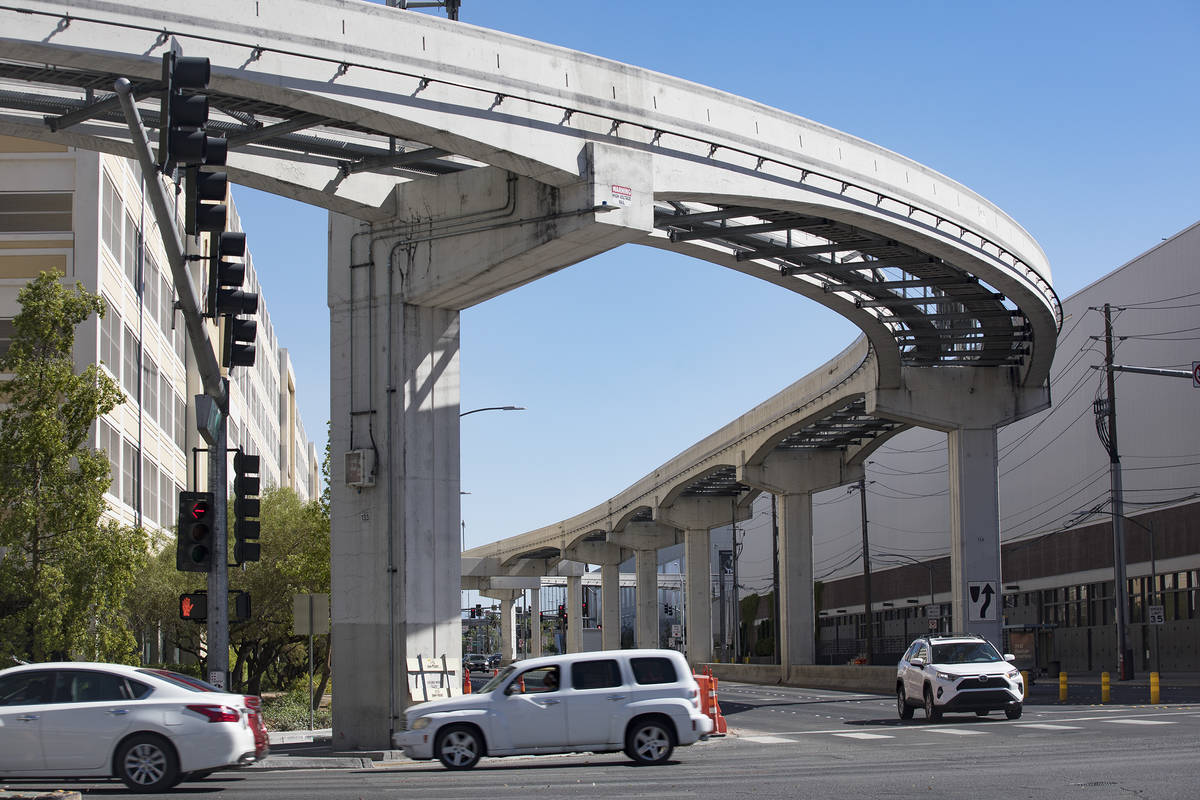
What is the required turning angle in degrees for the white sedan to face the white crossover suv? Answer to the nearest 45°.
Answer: approximately 135° to its right

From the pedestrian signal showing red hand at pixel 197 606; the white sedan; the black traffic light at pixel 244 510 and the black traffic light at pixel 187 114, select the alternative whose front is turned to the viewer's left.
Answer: the white sedan

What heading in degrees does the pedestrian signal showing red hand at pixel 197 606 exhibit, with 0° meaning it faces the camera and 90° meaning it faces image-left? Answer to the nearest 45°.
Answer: approximately 0°

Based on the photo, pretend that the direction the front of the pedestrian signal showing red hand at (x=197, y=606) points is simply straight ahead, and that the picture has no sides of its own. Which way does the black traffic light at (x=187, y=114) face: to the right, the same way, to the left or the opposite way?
to the left

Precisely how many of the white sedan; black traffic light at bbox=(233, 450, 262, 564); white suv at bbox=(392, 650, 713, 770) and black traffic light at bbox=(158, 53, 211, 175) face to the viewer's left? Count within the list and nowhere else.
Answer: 2

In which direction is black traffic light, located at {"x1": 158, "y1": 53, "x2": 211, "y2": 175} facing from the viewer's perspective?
to the viewer's right

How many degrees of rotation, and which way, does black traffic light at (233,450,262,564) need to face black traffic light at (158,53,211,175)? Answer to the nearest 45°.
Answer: approximately 90° to its right

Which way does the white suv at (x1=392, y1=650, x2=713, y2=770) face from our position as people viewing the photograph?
facing to the left of the viewer

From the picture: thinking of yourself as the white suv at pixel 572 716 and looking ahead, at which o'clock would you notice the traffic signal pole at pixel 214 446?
The traffic signal pole is roughly at 12 o'clock from the white suv.

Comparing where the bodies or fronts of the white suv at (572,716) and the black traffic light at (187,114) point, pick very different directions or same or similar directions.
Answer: very different directions

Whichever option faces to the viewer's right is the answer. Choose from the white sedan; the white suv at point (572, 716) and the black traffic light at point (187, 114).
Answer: the black traffic light

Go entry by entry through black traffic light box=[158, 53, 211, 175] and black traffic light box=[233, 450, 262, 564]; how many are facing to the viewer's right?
2

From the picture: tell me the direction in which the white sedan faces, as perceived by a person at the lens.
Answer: facing to the left of the viewer

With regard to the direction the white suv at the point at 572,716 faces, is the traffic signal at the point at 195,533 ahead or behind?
ahead

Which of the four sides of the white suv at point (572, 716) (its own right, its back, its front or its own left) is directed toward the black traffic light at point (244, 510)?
front
